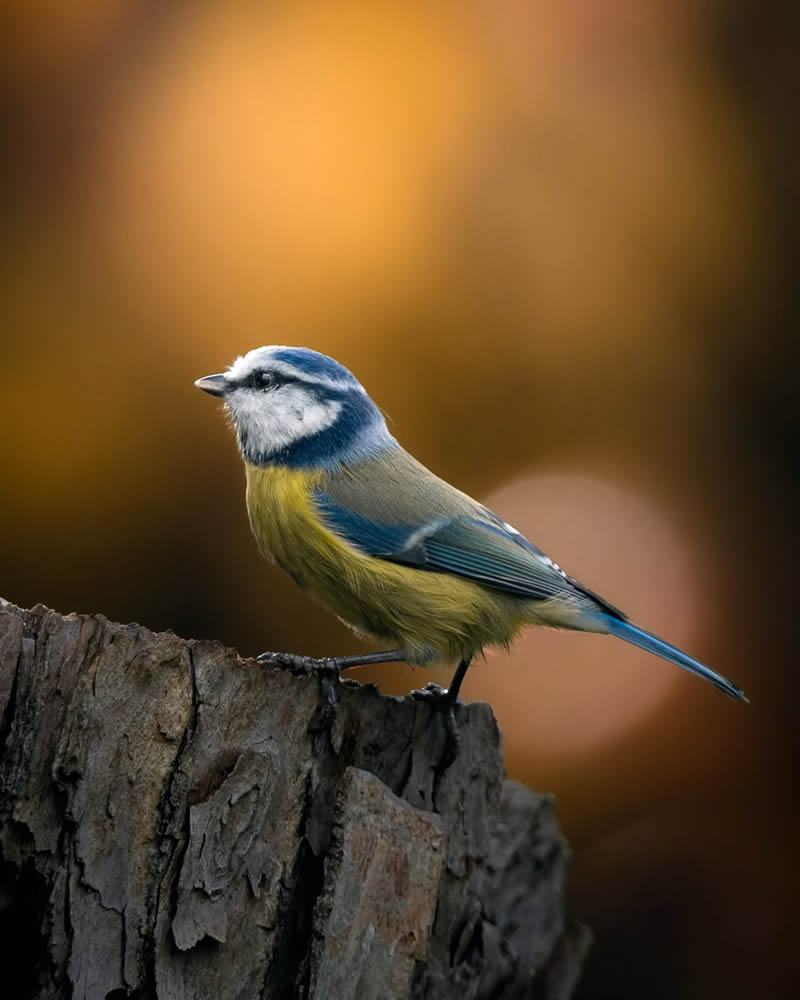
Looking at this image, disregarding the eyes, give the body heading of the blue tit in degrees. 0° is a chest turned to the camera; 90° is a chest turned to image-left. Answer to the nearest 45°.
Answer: approximately 90°
